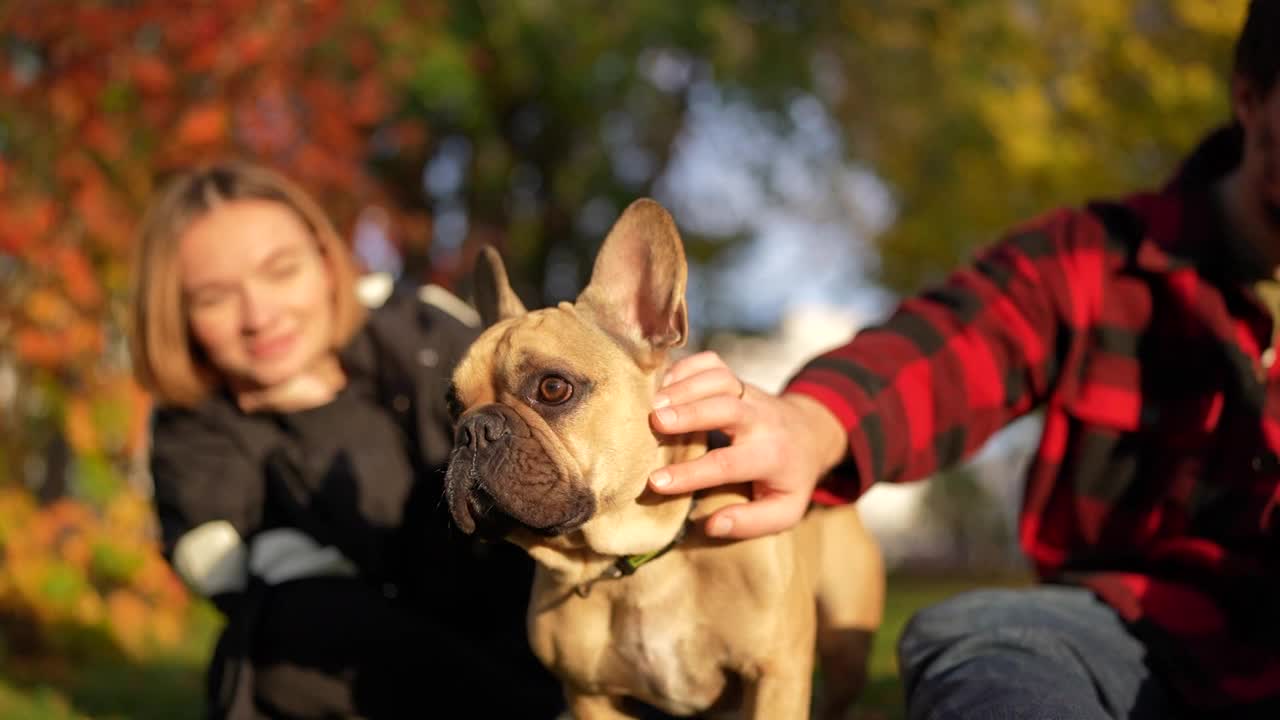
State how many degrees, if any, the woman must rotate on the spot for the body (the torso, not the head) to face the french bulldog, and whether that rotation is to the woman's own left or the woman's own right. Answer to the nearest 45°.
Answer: approximately 45° to the woman's own left

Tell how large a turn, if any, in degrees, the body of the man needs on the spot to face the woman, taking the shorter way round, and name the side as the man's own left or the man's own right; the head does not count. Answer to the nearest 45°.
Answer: approximately 90° to the man's own right

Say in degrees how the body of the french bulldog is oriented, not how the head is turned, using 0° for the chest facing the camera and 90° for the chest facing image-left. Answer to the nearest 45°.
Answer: approximately 45°

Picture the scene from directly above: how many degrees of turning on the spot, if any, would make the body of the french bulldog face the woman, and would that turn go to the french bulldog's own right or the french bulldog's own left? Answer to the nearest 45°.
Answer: approximately 90° to the french bulldog's own right

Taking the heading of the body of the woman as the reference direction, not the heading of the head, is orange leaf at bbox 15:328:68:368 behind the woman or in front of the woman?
behind

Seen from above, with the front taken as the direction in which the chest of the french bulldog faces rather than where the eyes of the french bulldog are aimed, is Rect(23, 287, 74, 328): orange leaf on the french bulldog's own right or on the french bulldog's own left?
on the french bulldog's own right

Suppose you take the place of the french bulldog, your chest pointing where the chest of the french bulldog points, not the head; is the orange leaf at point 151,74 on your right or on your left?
on your right

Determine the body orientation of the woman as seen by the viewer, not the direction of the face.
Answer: toward the camera

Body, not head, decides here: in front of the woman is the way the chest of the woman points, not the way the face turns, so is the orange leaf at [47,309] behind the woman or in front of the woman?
behind

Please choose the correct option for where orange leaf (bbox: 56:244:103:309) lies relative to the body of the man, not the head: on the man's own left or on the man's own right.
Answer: on the man's own right
